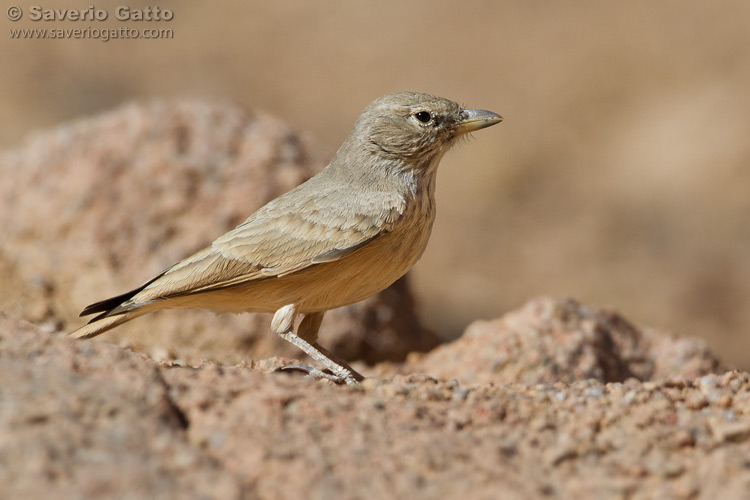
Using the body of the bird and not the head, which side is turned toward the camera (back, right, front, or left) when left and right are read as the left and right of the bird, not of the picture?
right

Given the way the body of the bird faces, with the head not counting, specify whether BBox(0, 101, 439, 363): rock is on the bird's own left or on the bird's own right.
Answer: on the bird's own left

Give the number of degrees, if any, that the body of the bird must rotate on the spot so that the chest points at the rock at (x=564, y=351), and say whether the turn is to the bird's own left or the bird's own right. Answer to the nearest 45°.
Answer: approximately 45° to the bird's own left

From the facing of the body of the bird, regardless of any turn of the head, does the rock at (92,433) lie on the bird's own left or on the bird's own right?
on the bird's own right
